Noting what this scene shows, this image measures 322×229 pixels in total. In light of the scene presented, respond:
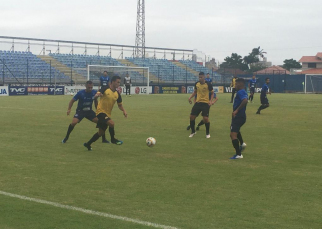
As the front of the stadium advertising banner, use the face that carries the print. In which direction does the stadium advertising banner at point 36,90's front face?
toward the camera

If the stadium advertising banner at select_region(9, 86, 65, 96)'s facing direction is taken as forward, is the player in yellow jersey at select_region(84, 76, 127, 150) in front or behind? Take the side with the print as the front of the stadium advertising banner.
in front

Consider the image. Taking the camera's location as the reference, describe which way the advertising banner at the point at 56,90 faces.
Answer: facing the viewer

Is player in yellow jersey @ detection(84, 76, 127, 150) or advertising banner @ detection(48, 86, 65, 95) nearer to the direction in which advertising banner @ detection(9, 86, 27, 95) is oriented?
the player in yellow jersey

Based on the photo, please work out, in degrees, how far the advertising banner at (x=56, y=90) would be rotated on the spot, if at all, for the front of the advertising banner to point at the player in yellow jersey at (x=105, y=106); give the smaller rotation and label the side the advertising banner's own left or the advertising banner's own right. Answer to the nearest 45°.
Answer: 0° — it already faces them

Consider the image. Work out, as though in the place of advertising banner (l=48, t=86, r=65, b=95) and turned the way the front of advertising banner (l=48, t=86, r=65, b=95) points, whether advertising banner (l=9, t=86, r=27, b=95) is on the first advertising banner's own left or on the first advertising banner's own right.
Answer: on the first advertising banner's own right

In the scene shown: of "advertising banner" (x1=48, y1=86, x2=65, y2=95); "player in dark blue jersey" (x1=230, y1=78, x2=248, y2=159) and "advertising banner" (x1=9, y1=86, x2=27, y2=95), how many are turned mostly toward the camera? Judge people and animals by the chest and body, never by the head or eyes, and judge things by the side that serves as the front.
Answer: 2

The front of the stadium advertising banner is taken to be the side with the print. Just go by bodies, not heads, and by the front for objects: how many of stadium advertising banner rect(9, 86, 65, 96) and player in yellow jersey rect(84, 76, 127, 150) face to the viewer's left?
0

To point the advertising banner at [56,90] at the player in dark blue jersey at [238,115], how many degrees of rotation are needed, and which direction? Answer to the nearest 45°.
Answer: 0° — it already faces them

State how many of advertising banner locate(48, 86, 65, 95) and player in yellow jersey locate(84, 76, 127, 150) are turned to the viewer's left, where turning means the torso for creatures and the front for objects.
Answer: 0

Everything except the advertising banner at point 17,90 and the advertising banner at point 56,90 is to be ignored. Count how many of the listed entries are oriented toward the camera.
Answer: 2

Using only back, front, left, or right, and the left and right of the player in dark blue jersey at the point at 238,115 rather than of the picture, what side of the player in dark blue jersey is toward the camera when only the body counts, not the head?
left

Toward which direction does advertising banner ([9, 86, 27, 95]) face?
toward the camera

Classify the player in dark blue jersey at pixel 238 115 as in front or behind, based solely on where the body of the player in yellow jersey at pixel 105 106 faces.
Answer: in front

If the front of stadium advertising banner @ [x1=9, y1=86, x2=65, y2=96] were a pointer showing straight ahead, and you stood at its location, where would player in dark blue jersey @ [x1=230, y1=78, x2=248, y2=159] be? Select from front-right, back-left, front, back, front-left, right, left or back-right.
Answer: front
